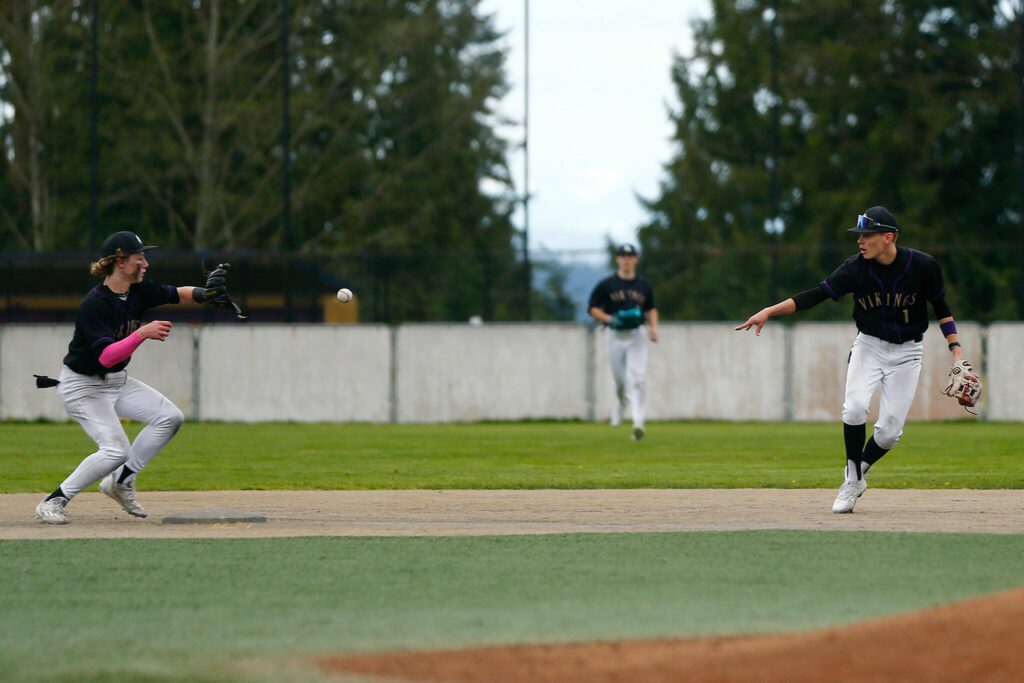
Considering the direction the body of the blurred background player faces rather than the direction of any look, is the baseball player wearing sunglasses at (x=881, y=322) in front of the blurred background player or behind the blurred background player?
in front

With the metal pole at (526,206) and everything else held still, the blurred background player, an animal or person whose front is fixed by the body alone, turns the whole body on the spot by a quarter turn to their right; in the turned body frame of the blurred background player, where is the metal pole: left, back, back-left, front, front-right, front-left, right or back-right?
right

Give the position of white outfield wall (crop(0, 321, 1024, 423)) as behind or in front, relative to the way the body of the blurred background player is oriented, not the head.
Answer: behind

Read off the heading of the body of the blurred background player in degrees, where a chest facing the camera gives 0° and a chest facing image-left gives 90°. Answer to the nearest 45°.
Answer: approximately 0°

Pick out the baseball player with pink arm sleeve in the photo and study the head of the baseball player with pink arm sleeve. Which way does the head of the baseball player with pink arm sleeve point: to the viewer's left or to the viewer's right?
to the viewer's right

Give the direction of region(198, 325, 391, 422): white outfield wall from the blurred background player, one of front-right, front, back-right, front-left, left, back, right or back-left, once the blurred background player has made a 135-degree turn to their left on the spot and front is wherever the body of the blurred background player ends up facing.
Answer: left
